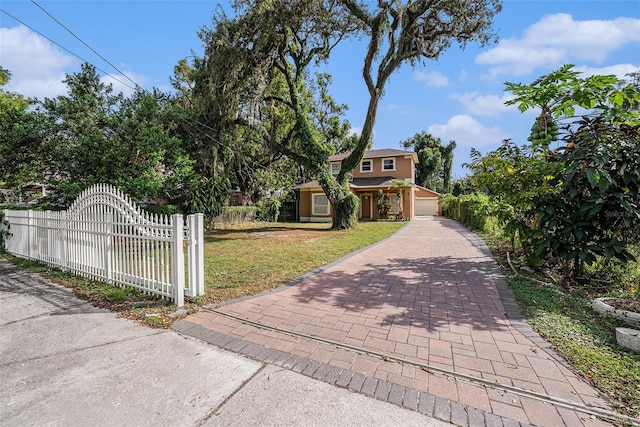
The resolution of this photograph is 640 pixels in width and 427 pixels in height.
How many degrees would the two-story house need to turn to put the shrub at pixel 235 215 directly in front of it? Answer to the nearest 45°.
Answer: approximately 45° to its right

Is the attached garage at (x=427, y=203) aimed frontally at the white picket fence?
yes

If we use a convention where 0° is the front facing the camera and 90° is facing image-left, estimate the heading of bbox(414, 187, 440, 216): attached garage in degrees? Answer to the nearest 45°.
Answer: approximately 0°

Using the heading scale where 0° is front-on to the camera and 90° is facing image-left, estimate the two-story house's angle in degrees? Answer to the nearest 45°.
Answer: approximately 0°

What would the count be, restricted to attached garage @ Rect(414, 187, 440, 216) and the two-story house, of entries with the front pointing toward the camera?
2

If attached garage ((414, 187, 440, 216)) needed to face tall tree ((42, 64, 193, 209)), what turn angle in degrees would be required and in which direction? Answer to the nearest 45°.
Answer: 0° — it already faces it
